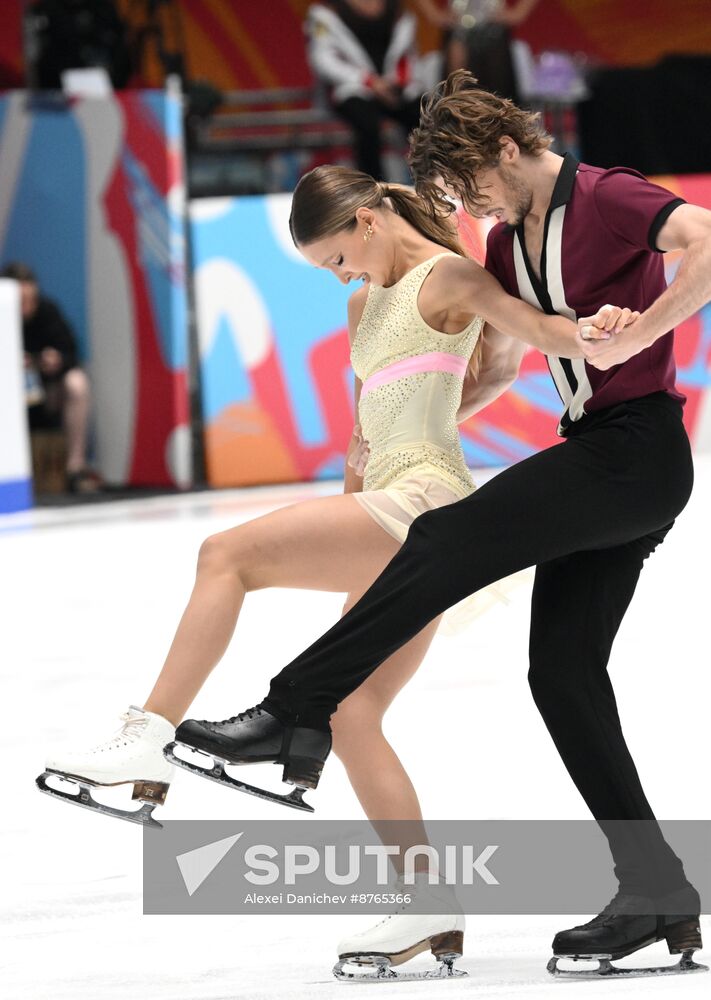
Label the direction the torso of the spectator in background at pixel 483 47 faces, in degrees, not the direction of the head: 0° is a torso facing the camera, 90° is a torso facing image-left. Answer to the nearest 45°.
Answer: approximately 0°

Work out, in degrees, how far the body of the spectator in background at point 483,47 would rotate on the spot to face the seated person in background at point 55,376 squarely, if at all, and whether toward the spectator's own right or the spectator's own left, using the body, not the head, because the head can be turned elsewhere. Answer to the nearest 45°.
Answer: approximately 90° to the spectator's own right

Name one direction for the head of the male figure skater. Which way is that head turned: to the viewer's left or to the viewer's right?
to the viewer's left

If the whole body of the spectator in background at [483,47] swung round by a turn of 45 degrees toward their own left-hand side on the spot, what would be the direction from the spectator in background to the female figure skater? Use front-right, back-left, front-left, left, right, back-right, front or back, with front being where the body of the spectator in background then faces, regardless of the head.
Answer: front-right

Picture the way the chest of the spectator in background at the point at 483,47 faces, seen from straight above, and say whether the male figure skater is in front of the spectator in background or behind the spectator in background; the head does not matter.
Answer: in front
